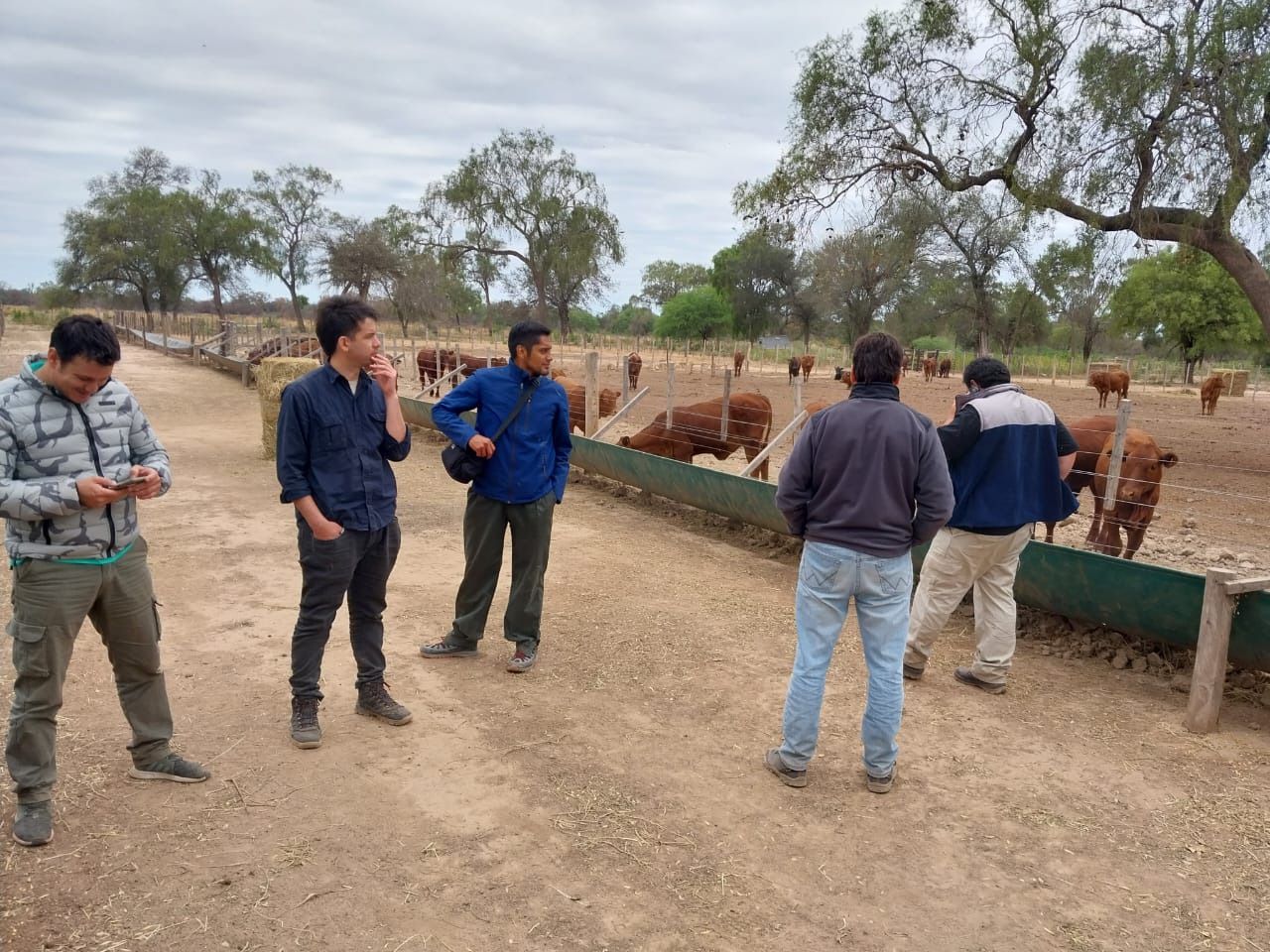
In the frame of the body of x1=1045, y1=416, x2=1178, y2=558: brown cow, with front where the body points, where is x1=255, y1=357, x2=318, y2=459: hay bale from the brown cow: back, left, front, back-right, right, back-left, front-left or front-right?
back-right

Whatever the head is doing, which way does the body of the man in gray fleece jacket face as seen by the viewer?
away from the camera

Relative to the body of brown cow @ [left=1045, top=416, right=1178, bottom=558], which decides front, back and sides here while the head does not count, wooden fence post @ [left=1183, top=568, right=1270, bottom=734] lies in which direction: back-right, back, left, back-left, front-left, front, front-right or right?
front-right

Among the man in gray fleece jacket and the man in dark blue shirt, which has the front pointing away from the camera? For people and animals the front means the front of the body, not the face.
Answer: the man in gray fleece jacket

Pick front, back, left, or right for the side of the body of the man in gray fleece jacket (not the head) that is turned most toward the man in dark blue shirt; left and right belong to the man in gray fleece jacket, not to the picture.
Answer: left

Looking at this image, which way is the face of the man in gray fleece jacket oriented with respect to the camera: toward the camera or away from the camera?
away from the camera

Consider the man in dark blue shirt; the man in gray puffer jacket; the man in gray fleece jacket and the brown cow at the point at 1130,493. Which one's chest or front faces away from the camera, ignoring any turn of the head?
the man in gray fleece jacket

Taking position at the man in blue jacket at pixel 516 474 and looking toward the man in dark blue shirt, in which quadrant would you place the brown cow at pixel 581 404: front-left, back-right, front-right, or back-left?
back-right

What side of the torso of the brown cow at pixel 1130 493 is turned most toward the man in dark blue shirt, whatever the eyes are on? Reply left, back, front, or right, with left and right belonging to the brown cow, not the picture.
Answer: right

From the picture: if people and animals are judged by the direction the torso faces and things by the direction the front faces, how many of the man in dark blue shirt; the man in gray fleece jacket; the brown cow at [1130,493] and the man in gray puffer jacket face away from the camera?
1

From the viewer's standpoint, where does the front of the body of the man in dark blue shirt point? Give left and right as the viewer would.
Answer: facing the viewer and to the right of the viewer

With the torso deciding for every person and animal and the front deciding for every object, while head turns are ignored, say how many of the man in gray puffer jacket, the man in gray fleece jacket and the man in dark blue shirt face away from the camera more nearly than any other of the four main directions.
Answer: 1

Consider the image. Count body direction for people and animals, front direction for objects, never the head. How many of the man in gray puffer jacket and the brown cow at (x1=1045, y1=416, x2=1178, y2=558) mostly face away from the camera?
0

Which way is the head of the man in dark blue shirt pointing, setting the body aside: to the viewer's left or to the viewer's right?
to the viewer's right
